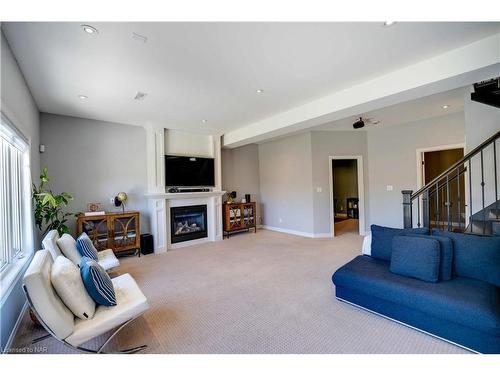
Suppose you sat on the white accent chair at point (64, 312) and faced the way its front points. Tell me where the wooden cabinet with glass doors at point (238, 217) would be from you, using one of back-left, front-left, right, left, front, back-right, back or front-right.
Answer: front-left

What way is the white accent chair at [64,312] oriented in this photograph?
to the viewer's right

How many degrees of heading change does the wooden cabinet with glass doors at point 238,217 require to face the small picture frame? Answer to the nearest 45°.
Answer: approximately 90° to its right

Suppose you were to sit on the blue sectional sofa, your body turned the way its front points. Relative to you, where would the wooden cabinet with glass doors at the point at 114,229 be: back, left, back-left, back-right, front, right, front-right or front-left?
front-right

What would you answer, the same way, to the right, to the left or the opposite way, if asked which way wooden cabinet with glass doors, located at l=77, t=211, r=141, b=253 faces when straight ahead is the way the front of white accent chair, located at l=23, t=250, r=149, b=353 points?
to the right

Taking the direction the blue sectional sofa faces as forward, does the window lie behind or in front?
in front

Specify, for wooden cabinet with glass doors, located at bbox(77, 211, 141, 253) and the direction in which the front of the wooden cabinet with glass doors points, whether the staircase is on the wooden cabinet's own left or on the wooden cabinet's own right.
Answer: on the wooden cabinet's own left

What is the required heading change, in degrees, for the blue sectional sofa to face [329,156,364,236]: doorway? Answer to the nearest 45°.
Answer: approximately 135° to its right

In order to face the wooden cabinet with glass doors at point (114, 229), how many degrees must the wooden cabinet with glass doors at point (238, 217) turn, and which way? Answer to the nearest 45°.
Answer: approximately 90° to its right

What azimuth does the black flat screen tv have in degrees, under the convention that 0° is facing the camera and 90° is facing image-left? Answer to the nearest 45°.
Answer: approximately 0°
